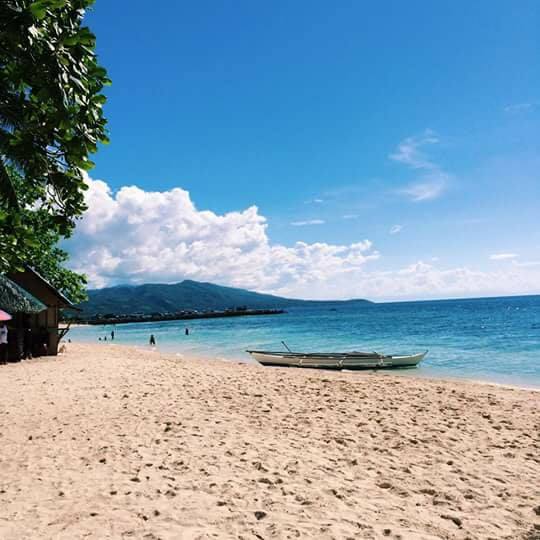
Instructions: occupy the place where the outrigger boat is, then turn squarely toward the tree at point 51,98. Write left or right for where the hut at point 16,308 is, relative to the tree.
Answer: right
